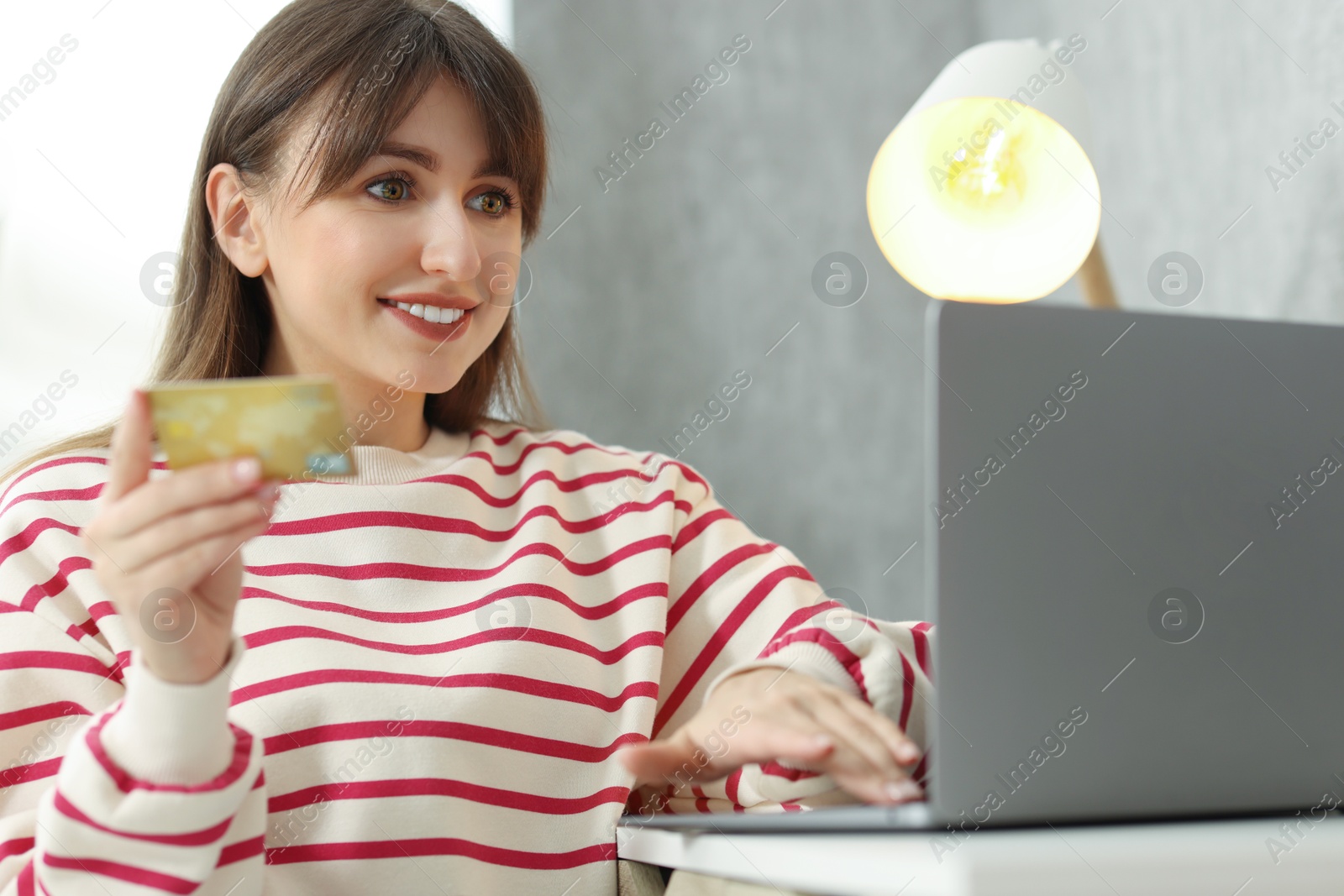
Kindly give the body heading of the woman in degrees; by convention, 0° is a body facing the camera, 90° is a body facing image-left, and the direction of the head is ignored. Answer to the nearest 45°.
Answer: approximately 315°

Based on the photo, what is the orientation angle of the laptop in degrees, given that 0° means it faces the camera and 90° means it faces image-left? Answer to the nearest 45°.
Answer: approximately 135°

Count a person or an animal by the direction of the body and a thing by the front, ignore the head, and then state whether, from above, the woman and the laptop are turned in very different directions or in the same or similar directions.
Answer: very different directions
